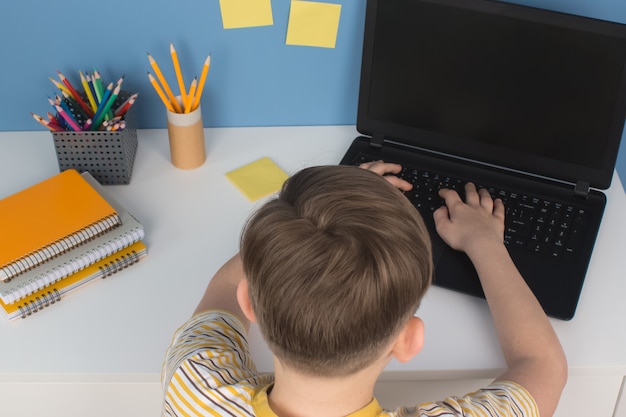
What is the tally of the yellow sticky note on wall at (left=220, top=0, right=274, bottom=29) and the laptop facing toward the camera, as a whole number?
2

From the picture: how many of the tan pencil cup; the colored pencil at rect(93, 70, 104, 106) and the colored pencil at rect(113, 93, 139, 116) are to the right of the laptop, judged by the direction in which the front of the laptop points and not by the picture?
3

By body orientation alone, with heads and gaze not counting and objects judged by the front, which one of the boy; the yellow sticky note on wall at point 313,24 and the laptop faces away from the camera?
the boy

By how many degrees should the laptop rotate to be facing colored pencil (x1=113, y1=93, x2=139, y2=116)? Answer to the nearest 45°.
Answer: approximately 90° to its right

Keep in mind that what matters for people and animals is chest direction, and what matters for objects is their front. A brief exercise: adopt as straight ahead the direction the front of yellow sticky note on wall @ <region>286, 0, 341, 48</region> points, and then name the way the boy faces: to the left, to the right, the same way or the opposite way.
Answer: the opposite way

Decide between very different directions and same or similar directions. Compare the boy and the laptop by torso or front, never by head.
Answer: very different directions

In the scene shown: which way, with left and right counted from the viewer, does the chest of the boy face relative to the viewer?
facing away from the viewer

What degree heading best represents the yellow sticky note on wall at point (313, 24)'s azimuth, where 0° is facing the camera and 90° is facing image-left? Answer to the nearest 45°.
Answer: approximately 0°

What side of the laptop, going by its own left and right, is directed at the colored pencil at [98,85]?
right

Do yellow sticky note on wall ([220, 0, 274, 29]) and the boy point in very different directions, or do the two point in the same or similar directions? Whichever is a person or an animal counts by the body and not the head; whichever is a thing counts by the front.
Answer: very different directions
